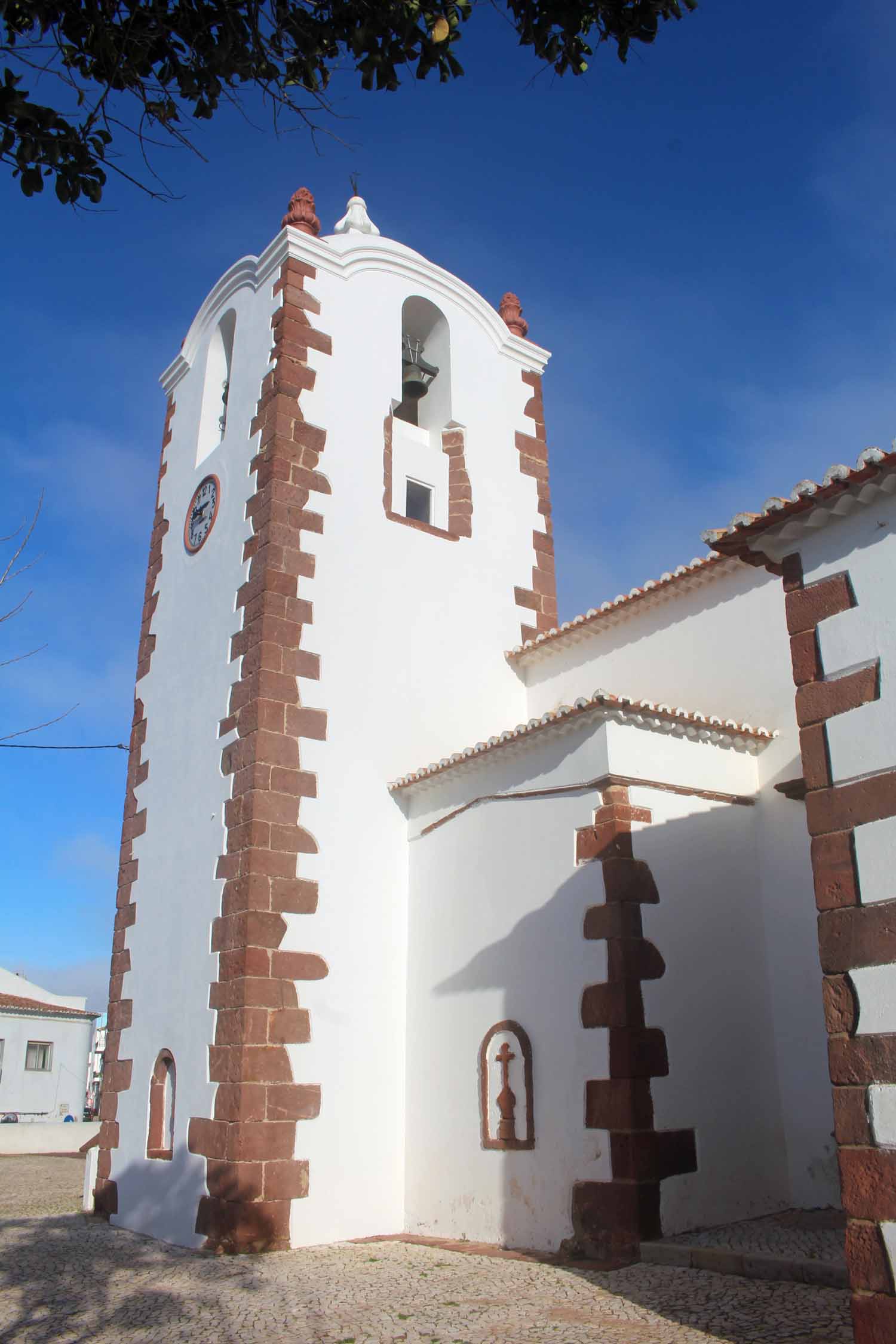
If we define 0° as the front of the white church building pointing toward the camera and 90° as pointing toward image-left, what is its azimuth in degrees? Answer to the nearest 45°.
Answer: approximately 45°

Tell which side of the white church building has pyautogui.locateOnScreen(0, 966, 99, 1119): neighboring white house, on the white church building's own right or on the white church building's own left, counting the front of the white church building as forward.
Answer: on the white church building's own right
